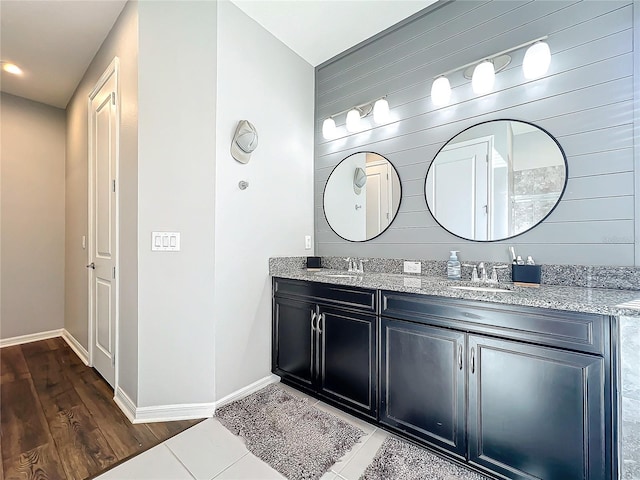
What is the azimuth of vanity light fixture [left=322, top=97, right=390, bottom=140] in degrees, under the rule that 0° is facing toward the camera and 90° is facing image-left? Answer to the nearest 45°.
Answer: approximately 45°

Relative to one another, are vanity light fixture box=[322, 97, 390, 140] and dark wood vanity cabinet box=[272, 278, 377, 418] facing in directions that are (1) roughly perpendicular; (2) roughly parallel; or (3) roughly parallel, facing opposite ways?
roughly parallel

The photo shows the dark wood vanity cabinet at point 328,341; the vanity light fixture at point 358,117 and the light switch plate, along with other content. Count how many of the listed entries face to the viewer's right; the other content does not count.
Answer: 0

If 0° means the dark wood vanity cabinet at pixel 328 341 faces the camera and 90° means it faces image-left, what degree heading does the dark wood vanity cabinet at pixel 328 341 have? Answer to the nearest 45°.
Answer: approximately 45°

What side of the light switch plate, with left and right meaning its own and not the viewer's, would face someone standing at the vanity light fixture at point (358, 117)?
left

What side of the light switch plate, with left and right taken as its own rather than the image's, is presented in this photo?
front

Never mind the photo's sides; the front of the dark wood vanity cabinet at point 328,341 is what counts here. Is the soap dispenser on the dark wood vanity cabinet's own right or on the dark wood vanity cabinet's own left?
on the dark wood vanity cabinet's own left

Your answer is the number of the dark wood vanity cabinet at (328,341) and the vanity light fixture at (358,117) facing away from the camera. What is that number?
0
